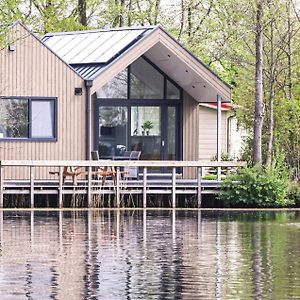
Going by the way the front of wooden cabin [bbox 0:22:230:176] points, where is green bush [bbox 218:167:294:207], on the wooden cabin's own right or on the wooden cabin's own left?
on the wooden cabin's own left

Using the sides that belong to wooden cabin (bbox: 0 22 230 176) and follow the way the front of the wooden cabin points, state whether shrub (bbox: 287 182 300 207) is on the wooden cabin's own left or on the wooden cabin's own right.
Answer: on the wooden cabin's own left

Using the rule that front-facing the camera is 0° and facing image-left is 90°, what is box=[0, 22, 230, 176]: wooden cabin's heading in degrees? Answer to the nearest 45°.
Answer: approximately 0°
